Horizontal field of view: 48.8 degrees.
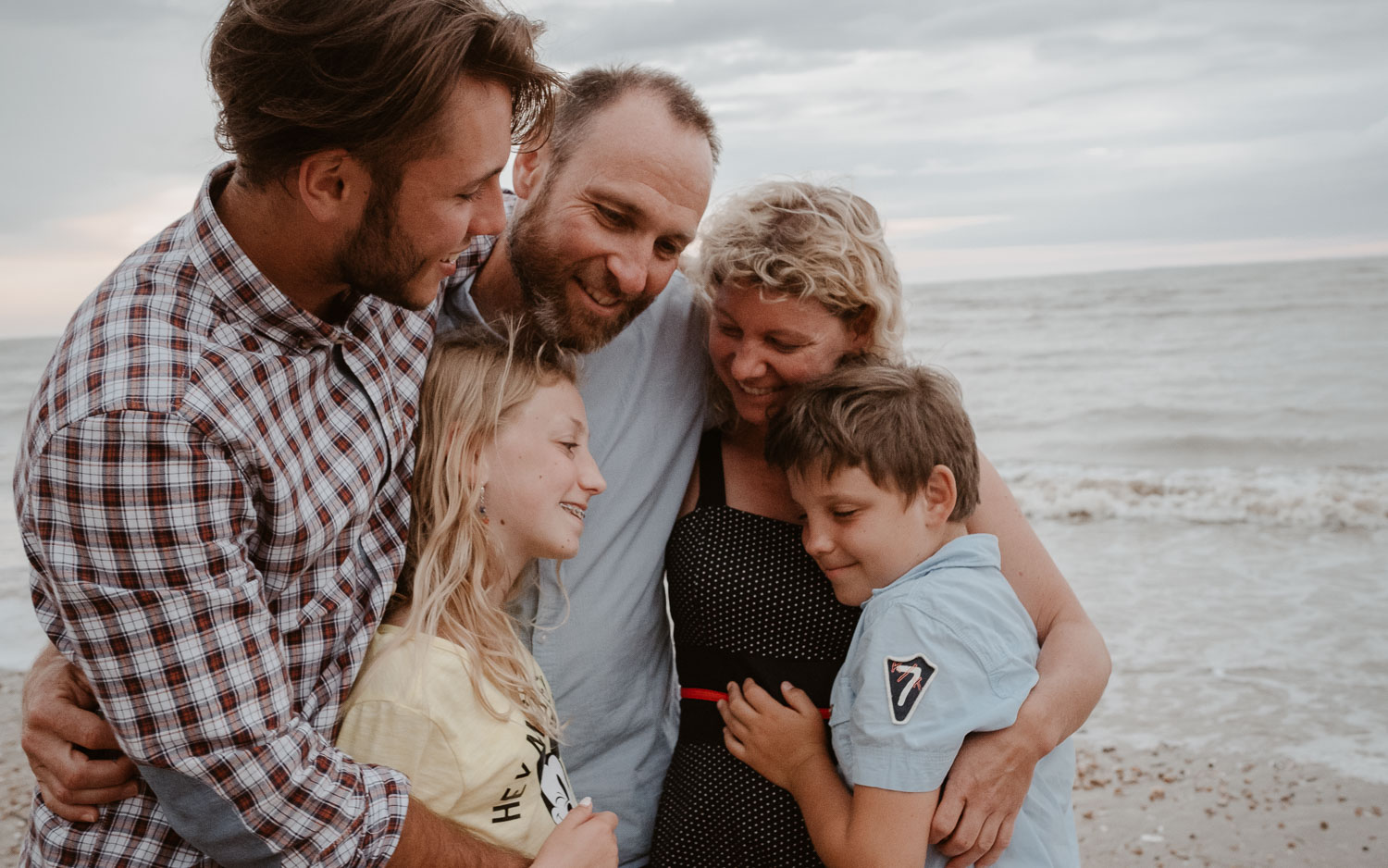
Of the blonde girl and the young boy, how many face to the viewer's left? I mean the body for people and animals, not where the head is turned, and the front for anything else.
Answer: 1

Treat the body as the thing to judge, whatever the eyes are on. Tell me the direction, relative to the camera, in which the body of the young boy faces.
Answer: to the viewer's left

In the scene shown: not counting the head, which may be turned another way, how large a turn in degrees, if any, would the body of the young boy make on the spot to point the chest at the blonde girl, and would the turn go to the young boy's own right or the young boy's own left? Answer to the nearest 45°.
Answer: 0° — they already face them

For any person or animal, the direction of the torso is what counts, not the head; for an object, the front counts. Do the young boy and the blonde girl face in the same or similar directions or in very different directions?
very different directions

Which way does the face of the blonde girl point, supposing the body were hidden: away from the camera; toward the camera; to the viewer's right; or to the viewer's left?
to the viewer's right

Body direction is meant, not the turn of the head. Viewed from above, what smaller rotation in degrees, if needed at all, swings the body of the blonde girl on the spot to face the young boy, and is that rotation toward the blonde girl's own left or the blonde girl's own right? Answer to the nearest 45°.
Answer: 0° — they already face them

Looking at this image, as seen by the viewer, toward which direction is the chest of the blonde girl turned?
to the viewer's right
